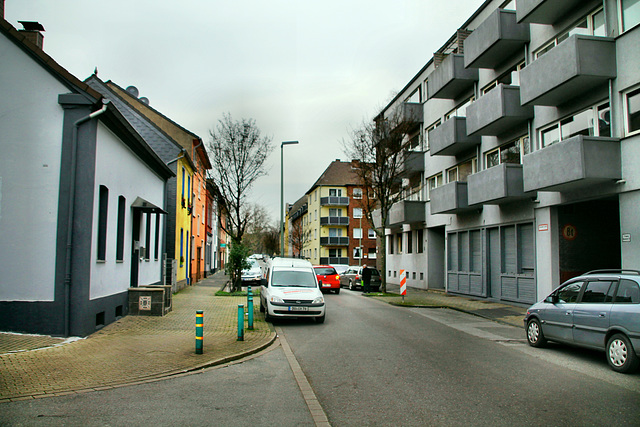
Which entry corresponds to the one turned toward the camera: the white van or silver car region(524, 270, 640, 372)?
the white van

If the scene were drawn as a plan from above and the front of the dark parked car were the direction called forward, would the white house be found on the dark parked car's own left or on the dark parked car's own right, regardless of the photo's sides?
on the dark parked car's own left

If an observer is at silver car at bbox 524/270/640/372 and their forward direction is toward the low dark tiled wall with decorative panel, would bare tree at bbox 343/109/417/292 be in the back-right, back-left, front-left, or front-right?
front-right

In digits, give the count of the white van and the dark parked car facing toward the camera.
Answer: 1

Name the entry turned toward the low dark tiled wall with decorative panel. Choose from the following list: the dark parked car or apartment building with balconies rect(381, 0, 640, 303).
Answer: the apartment building with balconies

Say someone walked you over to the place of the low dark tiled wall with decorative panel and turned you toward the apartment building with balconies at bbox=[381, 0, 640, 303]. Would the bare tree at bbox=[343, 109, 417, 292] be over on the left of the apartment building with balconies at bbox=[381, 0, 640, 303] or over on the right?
left

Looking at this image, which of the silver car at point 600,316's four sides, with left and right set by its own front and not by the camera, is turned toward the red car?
front

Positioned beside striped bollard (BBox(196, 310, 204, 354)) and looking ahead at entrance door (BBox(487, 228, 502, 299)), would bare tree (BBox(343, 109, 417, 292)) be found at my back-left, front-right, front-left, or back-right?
front-left

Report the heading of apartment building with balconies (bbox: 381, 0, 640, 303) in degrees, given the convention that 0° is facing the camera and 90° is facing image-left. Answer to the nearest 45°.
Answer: approximately 45°

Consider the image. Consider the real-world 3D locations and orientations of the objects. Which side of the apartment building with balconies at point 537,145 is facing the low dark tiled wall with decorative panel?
front

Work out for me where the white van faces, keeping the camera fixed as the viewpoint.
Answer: facing the viewer

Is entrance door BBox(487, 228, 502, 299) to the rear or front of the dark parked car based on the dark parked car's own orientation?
to the rear

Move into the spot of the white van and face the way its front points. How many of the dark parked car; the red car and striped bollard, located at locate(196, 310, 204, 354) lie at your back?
2

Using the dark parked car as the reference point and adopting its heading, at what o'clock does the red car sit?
The red car is roughly at 8 o'clock from the dark parked car.

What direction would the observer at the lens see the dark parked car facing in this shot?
facing away from the viewer and to the left of the viewer

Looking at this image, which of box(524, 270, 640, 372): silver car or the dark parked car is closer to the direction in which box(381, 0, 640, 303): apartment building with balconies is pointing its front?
the silver car

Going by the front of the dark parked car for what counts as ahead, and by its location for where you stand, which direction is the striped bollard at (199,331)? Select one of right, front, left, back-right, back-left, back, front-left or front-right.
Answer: back-left
